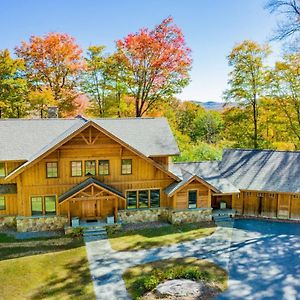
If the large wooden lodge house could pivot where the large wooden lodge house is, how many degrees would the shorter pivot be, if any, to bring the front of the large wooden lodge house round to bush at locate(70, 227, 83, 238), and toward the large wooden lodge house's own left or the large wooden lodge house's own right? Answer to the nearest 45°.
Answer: approximately 45° to the large wooden lodge house's own right

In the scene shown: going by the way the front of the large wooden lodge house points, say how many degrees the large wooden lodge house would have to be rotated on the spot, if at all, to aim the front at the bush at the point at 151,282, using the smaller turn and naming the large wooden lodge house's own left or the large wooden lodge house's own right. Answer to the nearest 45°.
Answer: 0° — it already faces it

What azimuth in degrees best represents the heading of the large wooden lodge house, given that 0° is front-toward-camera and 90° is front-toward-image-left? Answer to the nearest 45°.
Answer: approximately 0°

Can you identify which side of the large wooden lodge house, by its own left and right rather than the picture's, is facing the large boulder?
front
